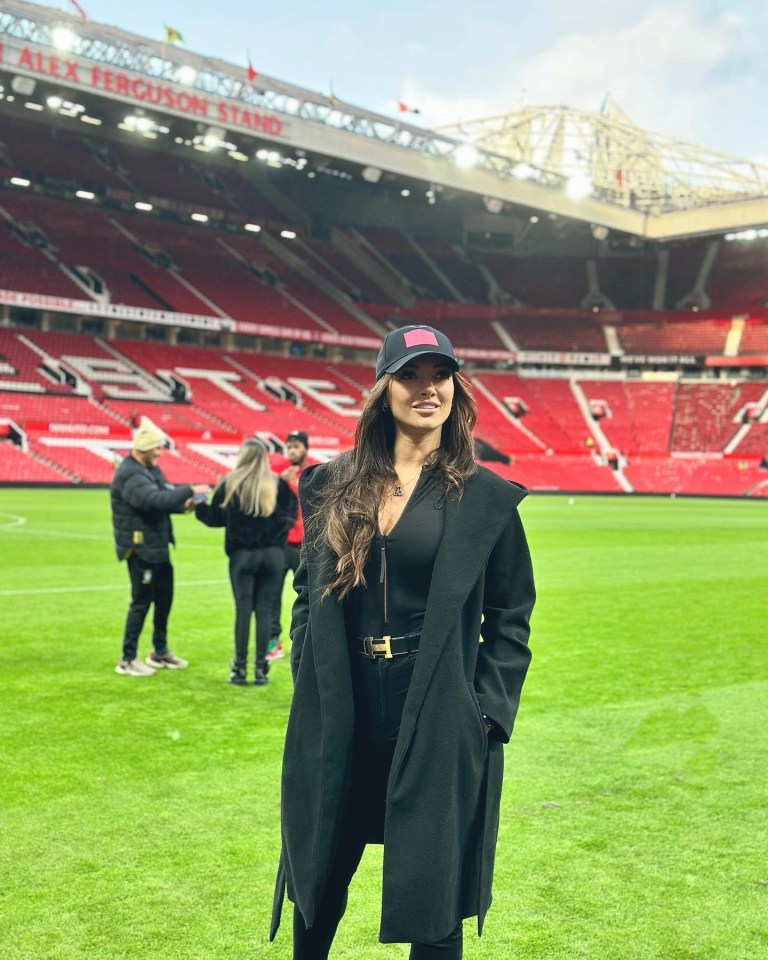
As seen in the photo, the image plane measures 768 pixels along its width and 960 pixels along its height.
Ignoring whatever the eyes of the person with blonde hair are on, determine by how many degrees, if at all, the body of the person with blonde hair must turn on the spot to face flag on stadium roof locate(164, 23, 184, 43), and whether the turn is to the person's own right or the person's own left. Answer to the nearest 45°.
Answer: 0° — they already face it

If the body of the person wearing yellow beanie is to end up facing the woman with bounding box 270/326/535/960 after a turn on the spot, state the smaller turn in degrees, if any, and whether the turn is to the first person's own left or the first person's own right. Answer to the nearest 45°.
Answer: approximately 90° to the first person's own right

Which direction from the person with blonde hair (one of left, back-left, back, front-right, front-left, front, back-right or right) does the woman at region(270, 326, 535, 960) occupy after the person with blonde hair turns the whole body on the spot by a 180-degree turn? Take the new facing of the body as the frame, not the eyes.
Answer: front

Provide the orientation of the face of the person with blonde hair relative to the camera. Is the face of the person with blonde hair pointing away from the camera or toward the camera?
away from the camera

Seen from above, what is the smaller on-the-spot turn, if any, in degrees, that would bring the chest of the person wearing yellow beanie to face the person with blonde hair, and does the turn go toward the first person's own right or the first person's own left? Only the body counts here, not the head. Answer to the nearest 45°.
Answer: approximately 45° to the first person's own right

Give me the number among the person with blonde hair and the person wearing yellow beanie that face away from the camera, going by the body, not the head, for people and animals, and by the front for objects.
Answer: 1

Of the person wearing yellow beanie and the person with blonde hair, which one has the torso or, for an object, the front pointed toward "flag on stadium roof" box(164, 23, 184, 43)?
the person with blonde hair

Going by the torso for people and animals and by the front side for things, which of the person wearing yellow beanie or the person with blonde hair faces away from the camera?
the person with blonde hair

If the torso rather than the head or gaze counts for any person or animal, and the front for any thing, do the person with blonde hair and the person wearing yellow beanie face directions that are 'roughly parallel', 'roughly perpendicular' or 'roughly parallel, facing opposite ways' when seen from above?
roughly perpendicular

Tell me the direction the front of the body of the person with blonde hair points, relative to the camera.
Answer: away from the camera

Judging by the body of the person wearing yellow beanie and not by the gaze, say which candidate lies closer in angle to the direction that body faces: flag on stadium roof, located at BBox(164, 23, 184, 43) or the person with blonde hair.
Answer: the person with blonde hair

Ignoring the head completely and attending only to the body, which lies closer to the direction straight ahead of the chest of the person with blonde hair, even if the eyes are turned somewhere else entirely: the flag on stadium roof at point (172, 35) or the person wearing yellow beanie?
the flag on stadium roof

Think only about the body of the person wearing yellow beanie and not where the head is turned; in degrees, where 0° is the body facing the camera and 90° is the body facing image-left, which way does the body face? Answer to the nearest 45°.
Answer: approximately 270°
